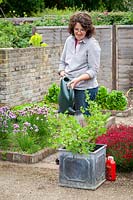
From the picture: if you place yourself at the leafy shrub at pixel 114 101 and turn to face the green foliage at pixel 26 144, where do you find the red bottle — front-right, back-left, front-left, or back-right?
front-left

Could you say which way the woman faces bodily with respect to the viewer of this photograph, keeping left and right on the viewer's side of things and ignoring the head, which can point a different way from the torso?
facing the viewer and to the left of the viewer

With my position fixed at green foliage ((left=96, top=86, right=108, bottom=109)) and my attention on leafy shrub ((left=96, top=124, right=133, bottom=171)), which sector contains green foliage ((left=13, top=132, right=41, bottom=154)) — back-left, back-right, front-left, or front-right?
front-right

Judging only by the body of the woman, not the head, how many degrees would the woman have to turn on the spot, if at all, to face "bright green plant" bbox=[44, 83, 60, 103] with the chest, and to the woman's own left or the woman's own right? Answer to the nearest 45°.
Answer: approximately 135° to the woman's own right

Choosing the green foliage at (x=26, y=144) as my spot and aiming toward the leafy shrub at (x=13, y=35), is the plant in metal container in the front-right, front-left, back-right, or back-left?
back-right

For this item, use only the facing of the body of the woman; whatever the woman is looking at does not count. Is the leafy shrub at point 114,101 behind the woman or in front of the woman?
behind
